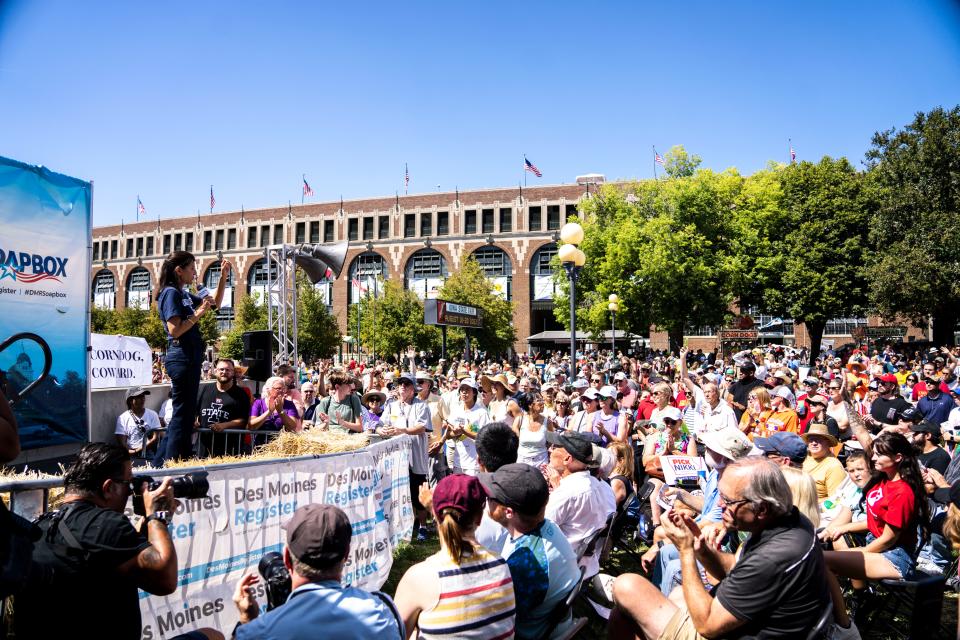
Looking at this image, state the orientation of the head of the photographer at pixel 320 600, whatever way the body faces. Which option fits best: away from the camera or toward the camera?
away from the camera

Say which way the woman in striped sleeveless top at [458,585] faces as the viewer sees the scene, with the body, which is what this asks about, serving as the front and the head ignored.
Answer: away from the camera

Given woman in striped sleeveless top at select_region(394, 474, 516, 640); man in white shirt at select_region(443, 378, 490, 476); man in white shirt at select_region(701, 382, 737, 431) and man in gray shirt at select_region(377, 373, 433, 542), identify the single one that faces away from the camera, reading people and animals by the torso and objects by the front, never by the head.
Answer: the woman in striped sleeveless top

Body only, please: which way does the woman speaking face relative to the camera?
to the viewer's right

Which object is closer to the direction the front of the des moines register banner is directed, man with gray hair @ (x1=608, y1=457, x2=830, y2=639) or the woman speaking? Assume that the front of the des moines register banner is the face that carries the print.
the man with gray hair

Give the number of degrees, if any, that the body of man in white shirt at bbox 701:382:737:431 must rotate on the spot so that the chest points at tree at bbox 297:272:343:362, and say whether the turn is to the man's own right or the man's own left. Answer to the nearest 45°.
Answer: approximately 90° to the man's own right

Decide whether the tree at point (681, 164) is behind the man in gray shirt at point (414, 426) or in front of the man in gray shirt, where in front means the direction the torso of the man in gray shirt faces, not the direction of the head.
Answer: behind

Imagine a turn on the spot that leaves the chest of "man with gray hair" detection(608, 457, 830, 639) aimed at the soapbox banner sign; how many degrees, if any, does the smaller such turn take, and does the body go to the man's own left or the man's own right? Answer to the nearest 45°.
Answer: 0° — they already face it

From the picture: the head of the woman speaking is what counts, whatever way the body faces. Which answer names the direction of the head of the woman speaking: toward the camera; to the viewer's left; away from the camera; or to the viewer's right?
to the viewer's right

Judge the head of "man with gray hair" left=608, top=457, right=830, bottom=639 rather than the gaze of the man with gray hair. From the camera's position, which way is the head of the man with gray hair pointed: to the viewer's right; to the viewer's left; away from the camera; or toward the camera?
to the viewer's left

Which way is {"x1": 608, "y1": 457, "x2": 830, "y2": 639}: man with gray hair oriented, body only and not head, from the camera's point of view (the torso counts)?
to the viewer's left
